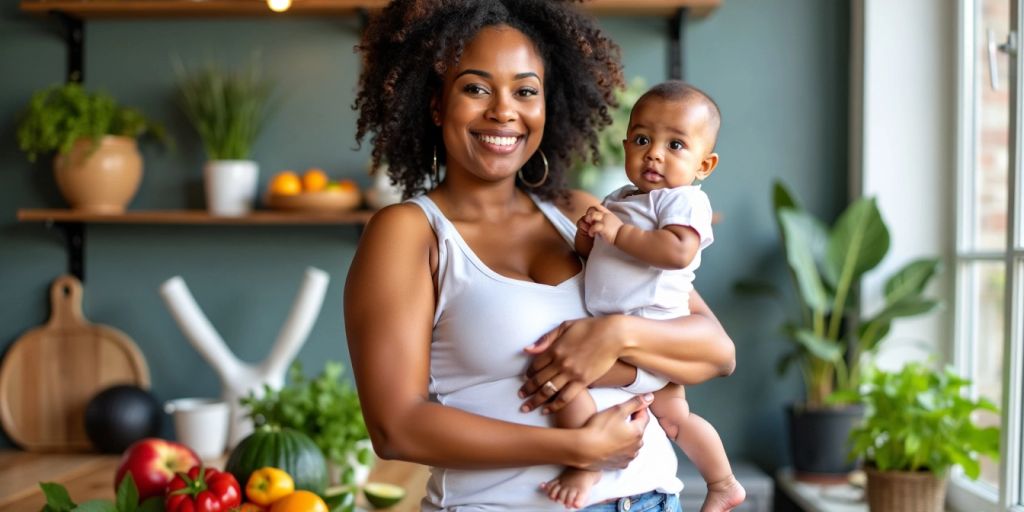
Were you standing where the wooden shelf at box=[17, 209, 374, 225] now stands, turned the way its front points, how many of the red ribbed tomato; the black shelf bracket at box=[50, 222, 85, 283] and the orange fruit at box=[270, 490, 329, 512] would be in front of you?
2

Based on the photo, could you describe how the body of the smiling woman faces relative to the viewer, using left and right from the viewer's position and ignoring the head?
facing the viewer and to the right of the viewer

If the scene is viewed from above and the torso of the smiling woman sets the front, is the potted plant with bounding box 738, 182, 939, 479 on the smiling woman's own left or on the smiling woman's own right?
on the smiling woman's own left

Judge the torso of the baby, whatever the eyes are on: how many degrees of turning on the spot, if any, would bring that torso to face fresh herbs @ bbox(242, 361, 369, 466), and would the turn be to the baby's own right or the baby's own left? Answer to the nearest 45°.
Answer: approximately 90° to the baby's own right

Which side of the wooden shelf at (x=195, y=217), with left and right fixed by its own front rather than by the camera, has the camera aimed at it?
front

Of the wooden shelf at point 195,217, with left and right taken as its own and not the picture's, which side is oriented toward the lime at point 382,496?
front

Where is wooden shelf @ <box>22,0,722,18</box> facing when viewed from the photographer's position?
facing the viewer

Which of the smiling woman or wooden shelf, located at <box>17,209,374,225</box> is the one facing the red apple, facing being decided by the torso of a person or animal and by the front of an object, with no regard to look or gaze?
the wooden shelf

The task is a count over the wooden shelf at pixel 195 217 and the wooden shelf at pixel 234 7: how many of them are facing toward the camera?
2

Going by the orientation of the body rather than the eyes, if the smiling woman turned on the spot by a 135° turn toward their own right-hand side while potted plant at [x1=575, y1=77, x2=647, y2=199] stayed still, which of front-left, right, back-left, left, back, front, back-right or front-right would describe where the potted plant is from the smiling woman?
right

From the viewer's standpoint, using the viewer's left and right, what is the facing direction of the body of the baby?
facing the viewer and to the left of the viewer

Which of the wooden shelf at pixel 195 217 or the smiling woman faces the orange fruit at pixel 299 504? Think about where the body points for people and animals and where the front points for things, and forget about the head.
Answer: the wooden shelf

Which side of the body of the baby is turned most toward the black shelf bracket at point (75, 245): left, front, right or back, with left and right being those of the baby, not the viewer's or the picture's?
right

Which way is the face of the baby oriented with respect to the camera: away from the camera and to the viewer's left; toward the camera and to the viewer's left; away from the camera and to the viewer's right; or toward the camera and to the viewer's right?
toward the camera and to the viewer's left
